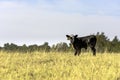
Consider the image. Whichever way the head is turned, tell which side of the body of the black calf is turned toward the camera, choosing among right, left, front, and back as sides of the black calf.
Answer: left
